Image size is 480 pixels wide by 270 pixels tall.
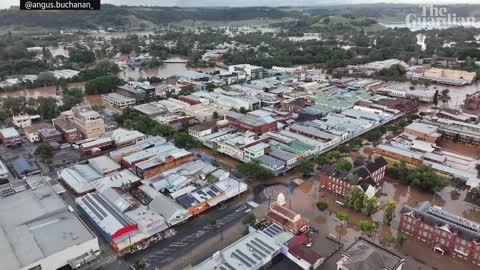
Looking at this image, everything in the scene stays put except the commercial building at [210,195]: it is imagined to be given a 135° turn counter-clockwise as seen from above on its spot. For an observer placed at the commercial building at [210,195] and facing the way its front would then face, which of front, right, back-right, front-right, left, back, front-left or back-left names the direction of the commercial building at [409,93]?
front-right

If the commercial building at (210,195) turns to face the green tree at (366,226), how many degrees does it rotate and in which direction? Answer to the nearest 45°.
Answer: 0° — it already faces it

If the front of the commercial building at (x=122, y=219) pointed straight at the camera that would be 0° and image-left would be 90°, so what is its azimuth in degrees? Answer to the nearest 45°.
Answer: approximately 315°

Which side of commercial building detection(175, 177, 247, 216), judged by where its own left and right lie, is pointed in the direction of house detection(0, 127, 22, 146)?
back

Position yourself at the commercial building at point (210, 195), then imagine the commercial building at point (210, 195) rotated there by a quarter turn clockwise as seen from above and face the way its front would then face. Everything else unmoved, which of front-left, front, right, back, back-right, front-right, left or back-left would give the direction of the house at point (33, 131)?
right

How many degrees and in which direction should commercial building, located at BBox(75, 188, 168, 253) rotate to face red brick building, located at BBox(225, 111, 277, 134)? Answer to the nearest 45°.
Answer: approximately 90° to its left

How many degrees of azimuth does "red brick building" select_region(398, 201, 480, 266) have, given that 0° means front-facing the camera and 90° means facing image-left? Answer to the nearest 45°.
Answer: approximately 45°

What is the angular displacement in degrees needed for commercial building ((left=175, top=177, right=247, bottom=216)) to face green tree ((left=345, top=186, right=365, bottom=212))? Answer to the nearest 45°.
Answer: approximately 45° to its left

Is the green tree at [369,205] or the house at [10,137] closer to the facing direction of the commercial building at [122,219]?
the green tree

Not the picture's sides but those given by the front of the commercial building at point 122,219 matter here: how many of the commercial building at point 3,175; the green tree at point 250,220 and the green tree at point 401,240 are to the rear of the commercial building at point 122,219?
1
